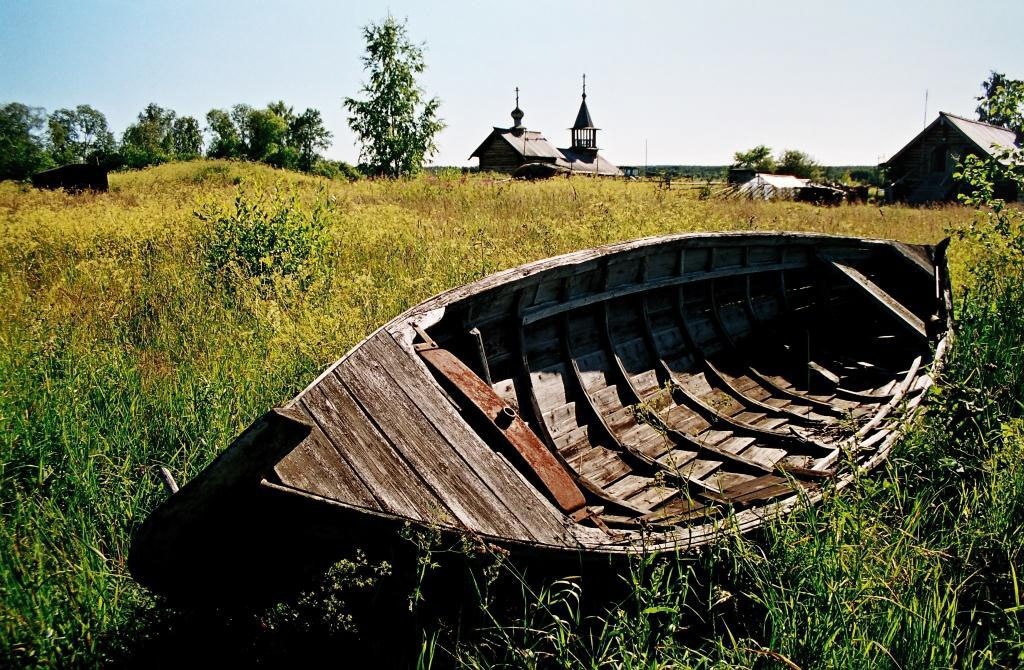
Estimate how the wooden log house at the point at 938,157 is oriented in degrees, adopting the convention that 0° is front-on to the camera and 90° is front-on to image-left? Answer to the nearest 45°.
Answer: approximately 45°

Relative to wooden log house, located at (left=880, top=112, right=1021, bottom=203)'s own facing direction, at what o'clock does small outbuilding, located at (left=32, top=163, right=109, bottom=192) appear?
The small outbuilding is roughly at 2 o'clock from the wooden log house.

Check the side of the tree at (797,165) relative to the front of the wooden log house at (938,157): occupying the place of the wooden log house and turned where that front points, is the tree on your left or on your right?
on your right

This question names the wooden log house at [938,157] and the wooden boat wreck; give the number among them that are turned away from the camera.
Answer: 0

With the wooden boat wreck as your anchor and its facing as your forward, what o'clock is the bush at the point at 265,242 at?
The bush is roughly at 3 o'clock from the wooden boat wreck.

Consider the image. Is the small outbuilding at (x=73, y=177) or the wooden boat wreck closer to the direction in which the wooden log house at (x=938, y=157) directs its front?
the small outbuilding

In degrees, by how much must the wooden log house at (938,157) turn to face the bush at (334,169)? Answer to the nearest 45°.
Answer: approximately 45° to its right

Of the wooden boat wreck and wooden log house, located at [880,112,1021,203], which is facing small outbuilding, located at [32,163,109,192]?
the wooden log house

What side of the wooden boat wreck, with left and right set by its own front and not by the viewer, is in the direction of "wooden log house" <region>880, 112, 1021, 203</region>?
back

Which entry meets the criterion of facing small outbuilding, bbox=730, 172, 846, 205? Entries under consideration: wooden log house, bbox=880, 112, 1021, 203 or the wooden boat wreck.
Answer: the wooden log house

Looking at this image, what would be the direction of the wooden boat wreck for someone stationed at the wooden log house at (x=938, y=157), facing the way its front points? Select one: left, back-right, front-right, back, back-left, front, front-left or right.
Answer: front-left
